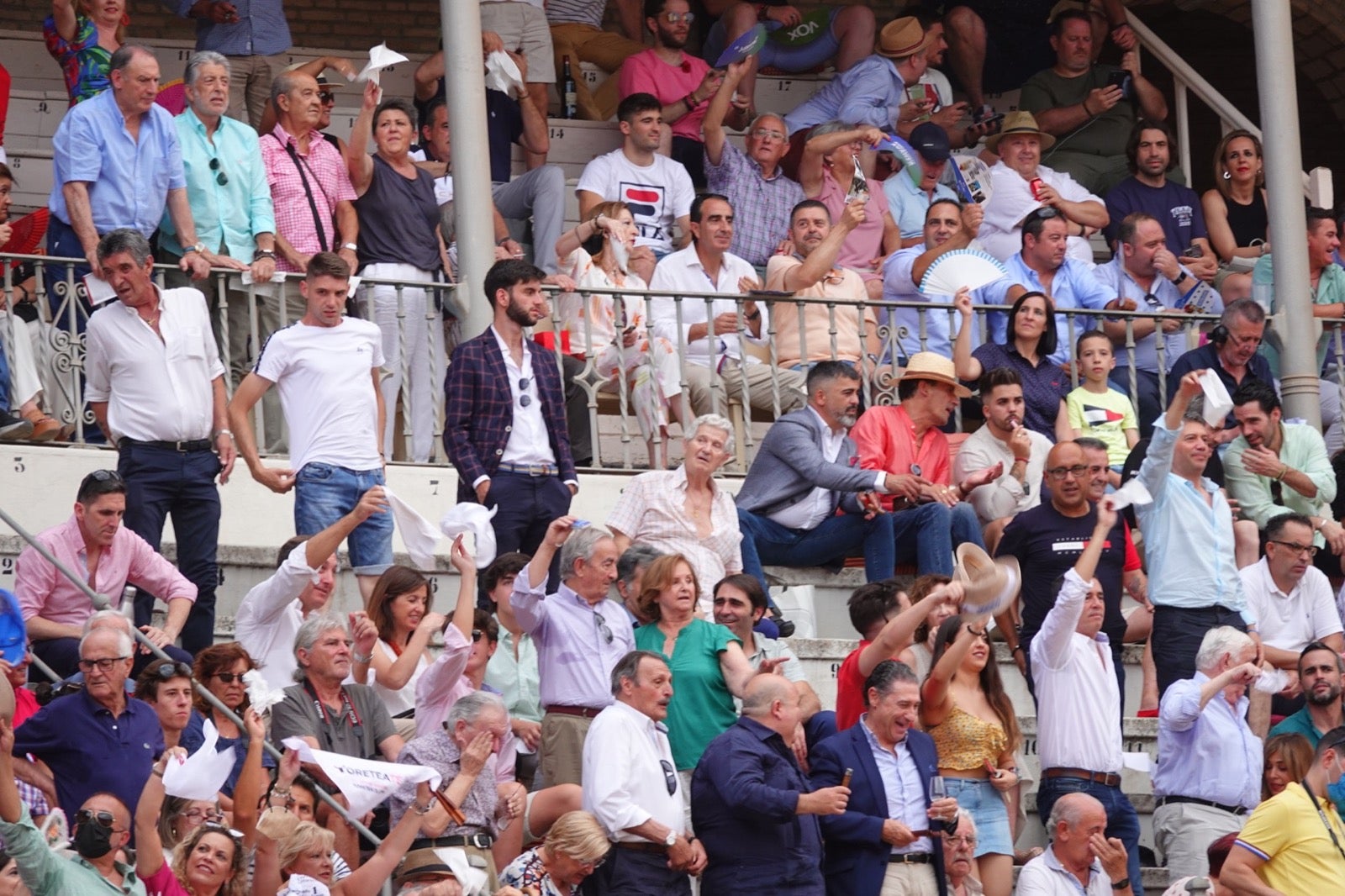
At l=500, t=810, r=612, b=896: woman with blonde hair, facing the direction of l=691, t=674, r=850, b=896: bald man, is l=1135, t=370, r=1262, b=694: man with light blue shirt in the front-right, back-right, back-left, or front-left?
front-left

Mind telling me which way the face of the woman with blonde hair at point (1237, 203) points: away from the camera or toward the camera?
toward the camera

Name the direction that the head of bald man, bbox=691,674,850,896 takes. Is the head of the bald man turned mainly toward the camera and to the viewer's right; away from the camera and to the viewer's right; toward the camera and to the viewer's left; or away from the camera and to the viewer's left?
away from the camera and to the viewer's right

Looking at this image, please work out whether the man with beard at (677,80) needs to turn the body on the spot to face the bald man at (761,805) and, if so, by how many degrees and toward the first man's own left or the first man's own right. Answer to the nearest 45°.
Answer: approximately 45° to the first man's own right

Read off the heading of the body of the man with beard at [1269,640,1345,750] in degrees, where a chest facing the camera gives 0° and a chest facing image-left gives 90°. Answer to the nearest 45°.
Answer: approximately 0°

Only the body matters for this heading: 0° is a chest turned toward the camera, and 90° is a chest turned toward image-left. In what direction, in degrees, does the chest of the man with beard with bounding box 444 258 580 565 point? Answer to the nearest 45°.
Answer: approximately 315°

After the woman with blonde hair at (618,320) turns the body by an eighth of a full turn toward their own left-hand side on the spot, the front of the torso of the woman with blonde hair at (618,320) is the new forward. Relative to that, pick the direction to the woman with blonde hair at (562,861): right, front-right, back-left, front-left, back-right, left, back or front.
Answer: right

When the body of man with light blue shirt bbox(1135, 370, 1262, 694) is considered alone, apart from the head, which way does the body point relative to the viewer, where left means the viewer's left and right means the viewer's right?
facing the viewer and to the right of the viewer

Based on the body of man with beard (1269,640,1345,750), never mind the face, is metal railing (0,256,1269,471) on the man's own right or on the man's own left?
on the man's own right

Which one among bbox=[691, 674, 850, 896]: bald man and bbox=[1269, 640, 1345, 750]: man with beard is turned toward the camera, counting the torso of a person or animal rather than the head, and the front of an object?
the man with beard
